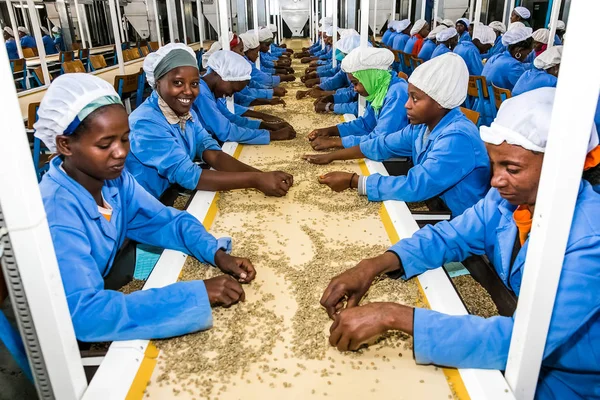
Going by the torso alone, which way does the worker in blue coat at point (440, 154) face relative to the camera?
to the viewer's left

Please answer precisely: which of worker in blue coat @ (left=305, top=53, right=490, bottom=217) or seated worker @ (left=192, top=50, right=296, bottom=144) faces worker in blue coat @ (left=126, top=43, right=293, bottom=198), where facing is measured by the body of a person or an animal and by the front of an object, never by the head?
worker in blue coat @ (left=305, top=53, right=490, bottom=217)

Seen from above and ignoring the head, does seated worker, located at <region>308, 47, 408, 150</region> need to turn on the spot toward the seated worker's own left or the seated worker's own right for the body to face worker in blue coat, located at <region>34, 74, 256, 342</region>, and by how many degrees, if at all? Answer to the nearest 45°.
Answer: approximately 90° to the seated worker's own left

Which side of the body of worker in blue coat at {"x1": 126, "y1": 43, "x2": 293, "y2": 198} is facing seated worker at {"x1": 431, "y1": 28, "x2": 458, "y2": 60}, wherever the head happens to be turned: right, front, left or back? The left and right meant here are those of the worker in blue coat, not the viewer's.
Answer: left

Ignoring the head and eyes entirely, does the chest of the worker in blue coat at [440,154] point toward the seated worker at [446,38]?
no

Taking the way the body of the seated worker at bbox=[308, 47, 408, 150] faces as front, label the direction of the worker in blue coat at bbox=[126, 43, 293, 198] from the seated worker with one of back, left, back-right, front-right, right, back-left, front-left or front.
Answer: front-left

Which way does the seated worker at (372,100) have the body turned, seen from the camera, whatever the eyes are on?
to the viewer's left

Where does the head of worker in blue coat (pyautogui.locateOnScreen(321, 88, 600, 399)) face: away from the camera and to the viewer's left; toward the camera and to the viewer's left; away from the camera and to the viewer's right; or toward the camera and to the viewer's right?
toward the camera and to the viewer's left

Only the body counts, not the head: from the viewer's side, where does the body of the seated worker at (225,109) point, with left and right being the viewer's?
facing to the right of the viewer

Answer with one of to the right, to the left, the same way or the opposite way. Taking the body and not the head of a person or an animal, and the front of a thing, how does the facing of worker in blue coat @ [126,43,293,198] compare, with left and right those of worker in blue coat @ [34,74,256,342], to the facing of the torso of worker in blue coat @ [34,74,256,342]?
the same way

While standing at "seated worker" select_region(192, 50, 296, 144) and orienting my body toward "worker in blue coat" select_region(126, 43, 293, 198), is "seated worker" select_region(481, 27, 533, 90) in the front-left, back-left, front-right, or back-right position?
back-left

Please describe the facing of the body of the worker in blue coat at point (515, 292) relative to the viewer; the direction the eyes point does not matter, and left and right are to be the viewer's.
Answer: facing the viewer and to the left of the viewer

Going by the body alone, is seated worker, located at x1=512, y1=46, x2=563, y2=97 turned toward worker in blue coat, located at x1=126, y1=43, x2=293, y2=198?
no

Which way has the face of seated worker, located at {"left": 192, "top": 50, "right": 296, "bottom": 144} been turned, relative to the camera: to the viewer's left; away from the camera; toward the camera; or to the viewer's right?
to the viewer's right

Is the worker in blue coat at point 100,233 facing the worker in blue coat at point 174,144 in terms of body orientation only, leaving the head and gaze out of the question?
no
